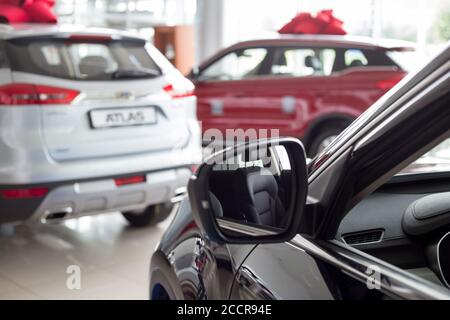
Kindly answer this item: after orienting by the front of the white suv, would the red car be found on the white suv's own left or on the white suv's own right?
on the white suv's own right

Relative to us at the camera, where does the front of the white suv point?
facing away from the viewer and to the left of the viewer

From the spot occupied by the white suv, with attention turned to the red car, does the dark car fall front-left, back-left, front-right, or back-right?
back-right

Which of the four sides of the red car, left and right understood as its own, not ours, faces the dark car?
left

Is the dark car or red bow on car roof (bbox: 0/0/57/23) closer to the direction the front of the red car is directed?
the red bow on car roof

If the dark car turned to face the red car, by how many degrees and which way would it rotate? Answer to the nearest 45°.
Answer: approximately 45° to its right

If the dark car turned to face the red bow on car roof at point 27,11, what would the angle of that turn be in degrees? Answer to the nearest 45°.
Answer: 0° — it already faces it

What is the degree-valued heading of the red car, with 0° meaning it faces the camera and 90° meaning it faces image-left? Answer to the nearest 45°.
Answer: approximately 90°

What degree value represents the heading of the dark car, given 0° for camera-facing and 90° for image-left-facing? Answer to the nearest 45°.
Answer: approximately 135°

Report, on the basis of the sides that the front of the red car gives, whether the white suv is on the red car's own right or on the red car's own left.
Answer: on the red car's own left
